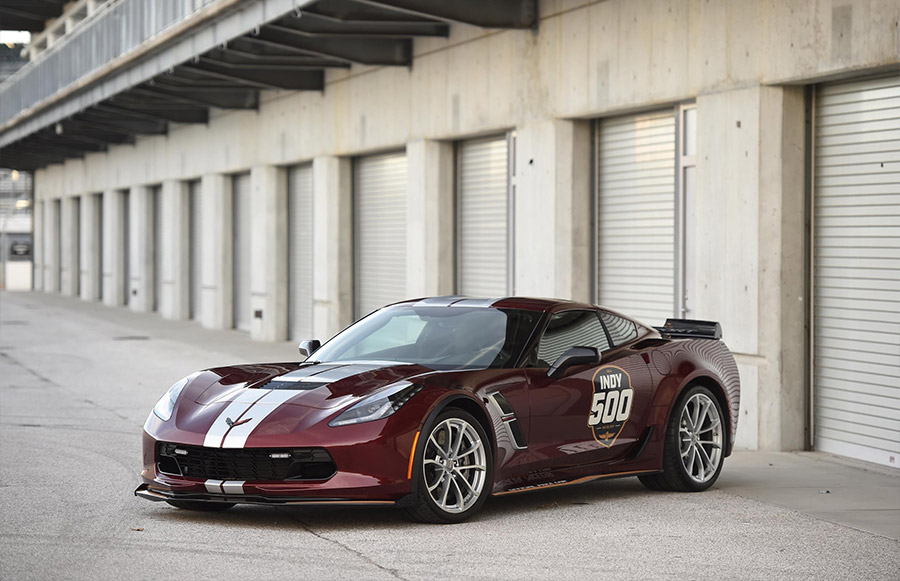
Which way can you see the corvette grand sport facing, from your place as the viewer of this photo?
facing the viewer and to the left of the viewer

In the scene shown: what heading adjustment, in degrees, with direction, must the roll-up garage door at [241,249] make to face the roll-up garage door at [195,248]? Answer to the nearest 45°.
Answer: approximately 90° to its right

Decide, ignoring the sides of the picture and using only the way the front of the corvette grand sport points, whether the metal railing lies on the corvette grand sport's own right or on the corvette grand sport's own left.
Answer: on the corvette grand sport's own right

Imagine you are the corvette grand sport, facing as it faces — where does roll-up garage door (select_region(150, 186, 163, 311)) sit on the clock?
The roll-up garage door is roughly at 4 o'clock from the corvette grand sport.

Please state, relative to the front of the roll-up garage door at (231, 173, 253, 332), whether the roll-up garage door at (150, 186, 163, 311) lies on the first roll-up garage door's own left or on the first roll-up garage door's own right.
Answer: on the first roll-up garage door's own right

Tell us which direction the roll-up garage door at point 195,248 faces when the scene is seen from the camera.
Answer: facing to the left of the viewer

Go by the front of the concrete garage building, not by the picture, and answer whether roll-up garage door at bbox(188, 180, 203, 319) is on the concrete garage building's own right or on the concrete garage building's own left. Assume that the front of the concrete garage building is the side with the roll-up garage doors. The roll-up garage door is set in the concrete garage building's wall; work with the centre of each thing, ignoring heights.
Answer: on the concrete garage building's own right

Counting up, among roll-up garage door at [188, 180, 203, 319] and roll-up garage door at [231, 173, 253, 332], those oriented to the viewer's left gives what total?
2

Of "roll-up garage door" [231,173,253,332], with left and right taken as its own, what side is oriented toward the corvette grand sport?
left

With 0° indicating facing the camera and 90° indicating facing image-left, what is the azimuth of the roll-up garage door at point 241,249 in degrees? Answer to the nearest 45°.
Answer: approximately 90°

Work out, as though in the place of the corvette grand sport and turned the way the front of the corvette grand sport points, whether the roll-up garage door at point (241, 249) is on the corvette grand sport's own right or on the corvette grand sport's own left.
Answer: on the corvette grand sport's own right
